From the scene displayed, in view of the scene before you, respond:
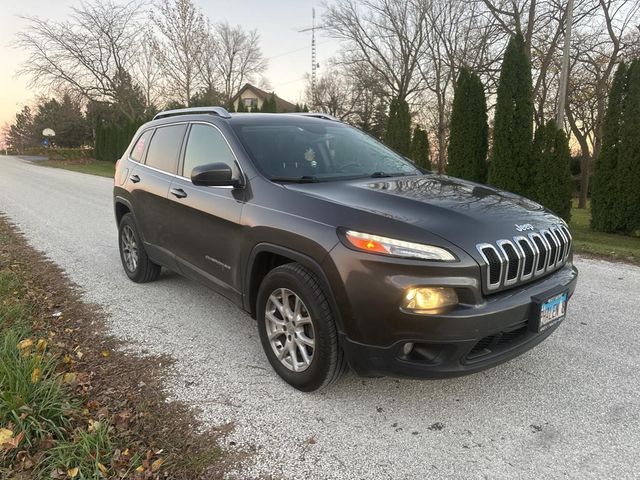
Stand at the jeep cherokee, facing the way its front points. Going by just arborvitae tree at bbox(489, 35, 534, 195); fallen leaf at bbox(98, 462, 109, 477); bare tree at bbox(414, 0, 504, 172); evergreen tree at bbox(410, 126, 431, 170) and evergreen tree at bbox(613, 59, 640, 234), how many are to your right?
1

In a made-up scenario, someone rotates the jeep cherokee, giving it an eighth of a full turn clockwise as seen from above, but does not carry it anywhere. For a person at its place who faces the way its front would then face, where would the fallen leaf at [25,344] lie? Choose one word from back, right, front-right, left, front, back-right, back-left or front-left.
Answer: right

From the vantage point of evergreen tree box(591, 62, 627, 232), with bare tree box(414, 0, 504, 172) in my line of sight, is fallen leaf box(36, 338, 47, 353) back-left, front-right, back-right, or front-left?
back-left

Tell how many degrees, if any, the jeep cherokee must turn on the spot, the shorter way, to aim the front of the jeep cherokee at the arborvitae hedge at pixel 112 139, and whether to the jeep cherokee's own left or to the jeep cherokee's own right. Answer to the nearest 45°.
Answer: approximately 180°

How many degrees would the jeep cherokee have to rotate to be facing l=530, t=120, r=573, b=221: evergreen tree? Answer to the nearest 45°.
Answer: approximately 90° to its left

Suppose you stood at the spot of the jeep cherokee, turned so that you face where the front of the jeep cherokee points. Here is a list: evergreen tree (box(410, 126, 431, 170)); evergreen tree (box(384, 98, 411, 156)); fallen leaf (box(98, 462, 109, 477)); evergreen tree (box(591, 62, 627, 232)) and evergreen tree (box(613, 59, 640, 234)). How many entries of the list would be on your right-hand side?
1

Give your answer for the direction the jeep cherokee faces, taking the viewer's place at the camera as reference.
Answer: facing the viewer and to the right of the viewer

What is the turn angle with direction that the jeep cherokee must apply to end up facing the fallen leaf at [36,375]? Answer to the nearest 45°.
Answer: approximately 135° to its right

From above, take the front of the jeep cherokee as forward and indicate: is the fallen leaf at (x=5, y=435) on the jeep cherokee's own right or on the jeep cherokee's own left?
on the jeep cherokee's own right

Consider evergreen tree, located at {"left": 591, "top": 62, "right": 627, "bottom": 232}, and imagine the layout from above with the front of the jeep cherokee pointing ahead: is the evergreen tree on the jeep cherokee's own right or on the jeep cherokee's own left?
on the jeep cherokee's own left

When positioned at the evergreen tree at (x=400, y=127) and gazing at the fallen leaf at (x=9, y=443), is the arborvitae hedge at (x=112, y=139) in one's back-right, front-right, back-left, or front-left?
back-right

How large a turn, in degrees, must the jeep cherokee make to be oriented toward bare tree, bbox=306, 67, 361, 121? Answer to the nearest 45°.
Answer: approximately 135° to its left

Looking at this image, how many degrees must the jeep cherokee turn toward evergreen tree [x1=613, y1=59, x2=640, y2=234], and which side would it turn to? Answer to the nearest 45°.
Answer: approximately 90° to its left
